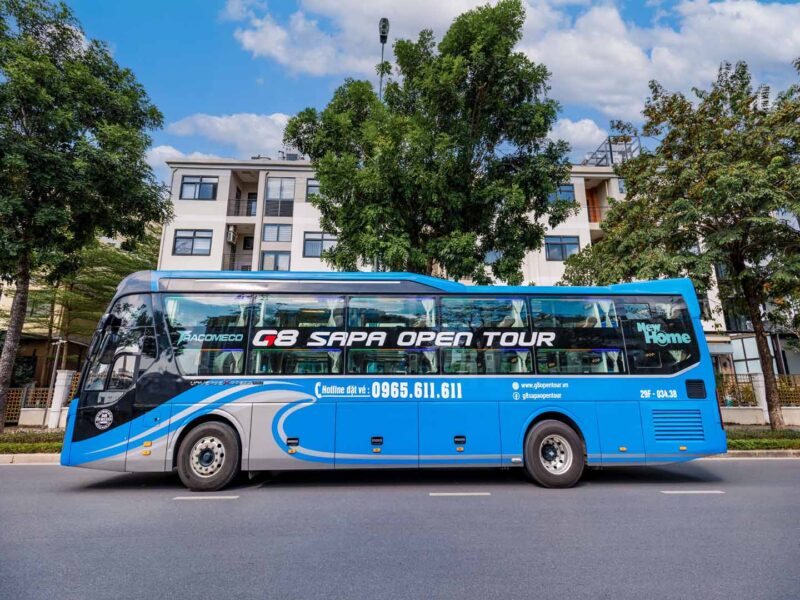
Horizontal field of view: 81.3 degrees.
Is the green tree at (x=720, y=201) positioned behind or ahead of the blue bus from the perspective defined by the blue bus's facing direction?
behind

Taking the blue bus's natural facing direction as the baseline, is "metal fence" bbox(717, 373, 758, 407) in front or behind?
behind

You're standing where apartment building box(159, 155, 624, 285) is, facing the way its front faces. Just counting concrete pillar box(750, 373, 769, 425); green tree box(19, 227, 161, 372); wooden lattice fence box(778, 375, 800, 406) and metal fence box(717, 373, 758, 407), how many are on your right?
1

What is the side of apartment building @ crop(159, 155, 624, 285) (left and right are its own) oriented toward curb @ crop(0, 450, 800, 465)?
front

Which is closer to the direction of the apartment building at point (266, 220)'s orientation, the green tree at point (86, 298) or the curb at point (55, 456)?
the curb

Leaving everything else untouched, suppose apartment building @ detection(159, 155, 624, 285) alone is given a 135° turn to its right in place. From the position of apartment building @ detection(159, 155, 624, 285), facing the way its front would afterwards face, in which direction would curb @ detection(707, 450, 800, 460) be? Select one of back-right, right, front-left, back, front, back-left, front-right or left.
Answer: back

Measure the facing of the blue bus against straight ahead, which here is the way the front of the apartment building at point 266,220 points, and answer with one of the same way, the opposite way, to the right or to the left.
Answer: to the right

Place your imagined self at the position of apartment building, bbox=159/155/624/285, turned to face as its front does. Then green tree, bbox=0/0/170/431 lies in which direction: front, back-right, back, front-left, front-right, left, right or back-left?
front

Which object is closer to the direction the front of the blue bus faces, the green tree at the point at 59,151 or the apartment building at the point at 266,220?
the green tree

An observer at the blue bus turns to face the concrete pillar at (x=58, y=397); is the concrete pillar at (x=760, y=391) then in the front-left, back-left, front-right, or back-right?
back-right

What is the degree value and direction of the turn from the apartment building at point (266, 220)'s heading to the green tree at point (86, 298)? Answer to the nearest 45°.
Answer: approximately 90° to its right

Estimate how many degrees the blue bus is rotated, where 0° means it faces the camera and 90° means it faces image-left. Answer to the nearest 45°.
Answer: approximately 90°

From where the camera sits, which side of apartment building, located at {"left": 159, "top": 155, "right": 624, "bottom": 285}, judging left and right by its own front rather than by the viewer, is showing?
front

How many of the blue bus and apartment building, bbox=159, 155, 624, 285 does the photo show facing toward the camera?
1
